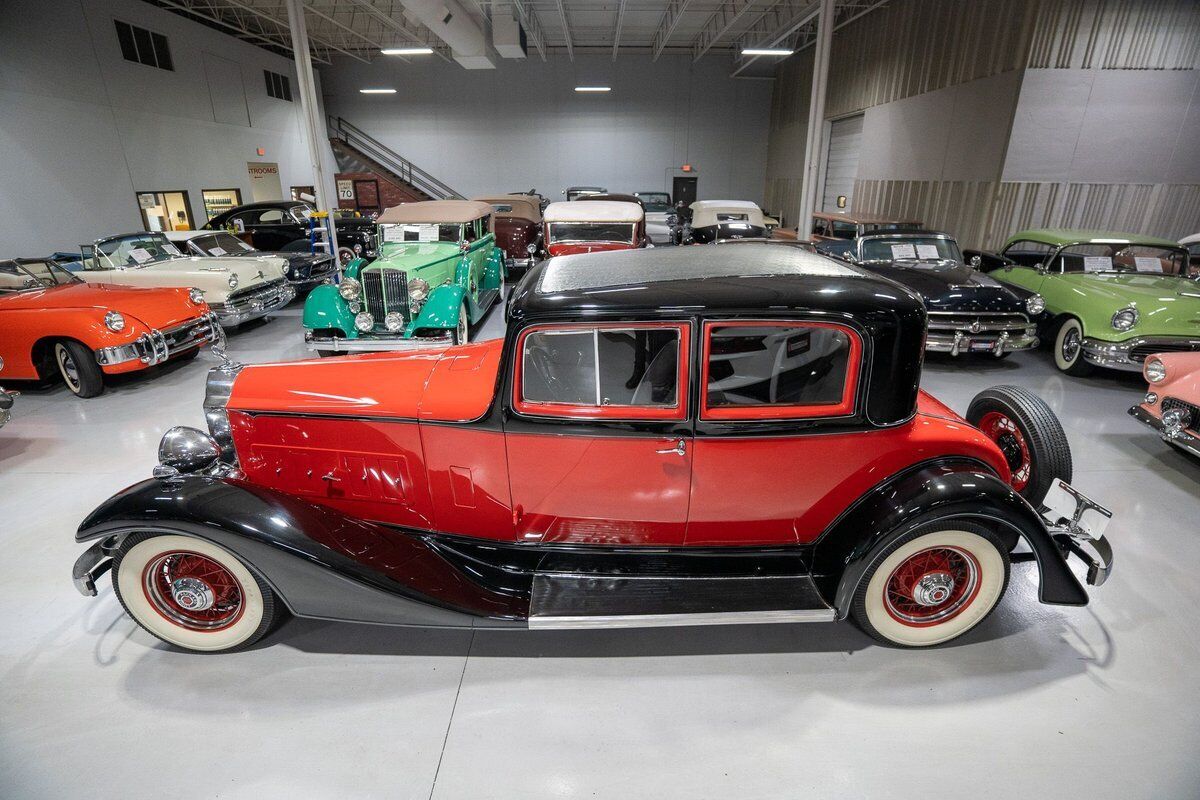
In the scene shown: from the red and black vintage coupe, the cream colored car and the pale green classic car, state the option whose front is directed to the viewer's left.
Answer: the red and black vintage coupe

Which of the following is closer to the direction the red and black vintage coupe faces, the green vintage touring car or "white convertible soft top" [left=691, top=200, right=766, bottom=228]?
the green vintage touring car

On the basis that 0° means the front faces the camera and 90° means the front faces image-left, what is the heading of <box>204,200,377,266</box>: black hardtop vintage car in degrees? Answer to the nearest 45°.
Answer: approximately 315°

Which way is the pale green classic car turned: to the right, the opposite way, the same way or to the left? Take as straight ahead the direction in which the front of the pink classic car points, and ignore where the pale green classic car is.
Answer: to the left

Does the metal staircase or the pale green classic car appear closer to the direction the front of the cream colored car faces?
the pale green classic car

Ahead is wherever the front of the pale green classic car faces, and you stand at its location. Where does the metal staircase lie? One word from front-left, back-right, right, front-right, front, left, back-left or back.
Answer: back-right

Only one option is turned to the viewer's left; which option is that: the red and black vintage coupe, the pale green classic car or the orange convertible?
the red and black vintage coupe

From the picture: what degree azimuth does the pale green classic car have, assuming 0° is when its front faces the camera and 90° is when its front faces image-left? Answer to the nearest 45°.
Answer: approximately 315°

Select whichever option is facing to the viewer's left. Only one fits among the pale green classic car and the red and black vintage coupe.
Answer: the red and black vintage coupe

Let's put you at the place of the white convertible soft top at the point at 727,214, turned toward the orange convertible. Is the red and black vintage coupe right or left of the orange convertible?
left

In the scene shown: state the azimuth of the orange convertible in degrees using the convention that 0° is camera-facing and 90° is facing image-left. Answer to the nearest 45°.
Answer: approximately 315°

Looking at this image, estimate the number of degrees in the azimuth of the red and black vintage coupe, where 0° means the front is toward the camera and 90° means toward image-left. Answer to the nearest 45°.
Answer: approximately 90°

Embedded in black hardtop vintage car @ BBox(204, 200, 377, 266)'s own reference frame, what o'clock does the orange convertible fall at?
The orange convertible is roughly at 2 o'clock from the black hardtop vintage car.
